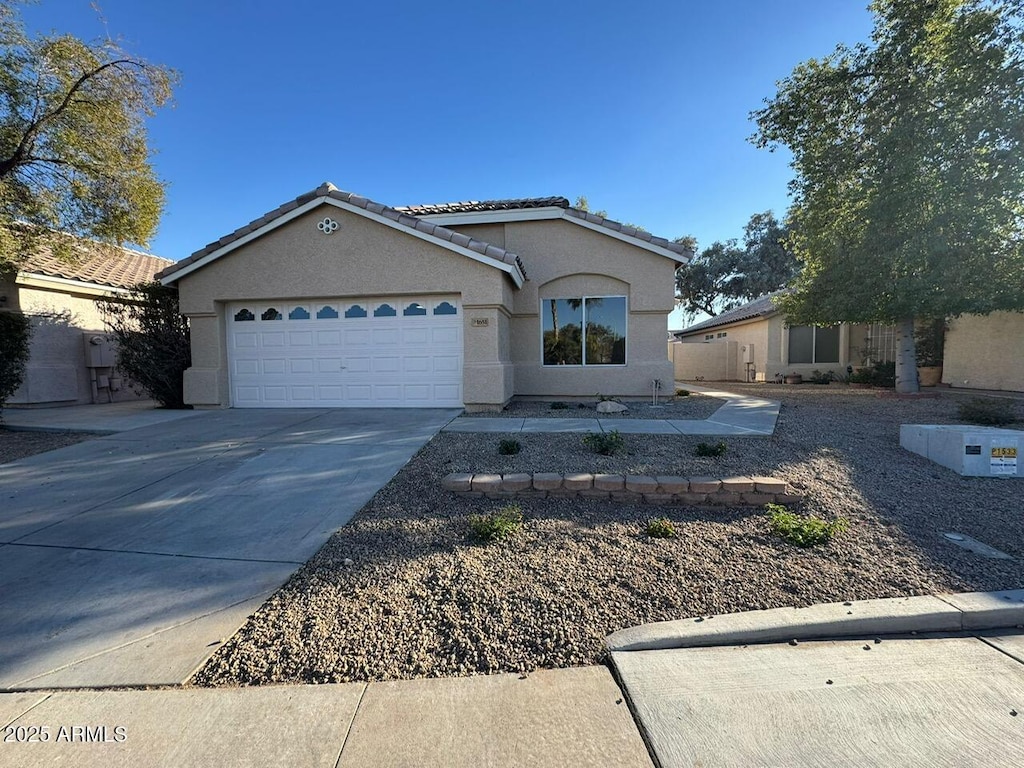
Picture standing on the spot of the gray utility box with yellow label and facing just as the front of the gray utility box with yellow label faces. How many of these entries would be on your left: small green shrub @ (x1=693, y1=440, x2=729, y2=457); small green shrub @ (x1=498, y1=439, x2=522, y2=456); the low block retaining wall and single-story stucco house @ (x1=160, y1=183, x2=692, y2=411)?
0

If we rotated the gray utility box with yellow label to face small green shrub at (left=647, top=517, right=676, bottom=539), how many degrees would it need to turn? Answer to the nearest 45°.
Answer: approximately 45° to its right

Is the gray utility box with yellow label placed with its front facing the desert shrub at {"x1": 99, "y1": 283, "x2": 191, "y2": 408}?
no

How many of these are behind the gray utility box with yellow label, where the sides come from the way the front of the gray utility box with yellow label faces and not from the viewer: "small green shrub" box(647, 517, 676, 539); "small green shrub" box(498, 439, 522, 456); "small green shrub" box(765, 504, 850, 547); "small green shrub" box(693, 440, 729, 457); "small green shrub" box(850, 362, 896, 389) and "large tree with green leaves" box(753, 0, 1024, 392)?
2

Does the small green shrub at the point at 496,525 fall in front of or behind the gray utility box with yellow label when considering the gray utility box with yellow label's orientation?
in front

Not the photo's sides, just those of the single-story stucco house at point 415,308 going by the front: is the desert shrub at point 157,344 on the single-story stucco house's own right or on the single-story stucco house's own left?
on the single-story stucco house's own right

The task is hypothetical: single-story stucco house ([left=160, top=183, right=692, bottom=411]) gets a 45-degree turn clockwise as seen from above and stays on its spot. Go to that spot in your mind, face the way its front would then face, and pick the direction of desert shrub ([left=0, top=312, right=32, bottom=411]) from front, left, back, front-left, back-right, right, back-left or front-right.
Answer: front-right

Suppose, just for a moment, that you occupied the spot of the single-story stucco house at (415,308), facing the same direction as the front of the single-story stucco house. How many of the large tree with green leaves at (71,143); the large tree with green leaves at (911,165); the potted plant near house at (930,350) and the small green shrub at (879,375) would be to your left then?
3

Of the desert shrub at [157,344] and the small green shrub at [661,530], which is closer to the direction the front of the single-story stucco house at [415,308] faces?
the small green shrub

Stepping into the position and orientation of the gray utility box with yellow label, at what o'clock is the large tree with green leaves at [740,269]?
The large tree with green leaves is roughly at 5 o'clock from the gray utility box with yellow label.

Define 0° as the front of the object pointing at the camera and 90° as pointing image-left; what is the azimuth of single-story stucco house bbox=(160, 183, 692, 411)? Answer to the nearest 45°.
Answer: approximately 0°

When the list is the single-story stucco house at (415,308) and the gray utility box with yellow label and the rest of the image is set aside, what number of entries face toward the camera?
2

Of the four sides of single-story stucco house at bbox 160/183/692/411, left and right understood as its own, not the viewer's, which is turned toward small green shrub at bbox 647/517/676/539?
front

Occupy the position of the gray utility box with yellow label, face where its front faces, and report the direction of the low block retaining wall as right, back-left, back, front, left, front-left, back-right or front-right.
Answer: front-right

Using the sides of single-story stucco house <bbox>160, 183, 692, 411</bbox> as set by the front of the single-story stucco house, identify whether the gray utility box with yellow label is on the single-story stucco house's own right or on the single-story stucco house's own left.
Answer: on the single-story stucco house's own left

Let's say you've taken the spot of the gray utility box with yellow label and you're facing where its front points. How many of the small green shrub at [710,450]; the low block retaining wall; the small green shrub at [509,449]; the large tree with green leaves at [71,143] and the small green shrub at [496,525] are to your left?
0

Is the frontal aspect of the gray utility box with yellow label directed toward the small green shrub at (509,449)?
no

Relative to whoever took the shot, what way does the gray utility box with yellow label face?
facing the viewer
